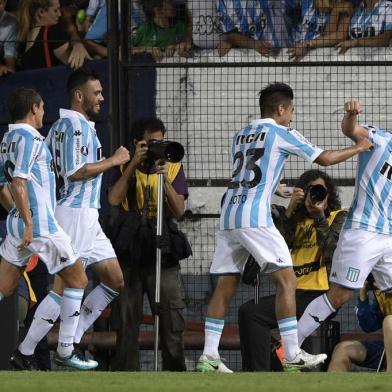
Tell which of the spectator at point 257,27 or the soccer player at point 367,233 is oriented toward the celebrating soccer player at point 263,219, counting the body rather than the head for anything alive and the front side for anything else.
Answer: the spectator

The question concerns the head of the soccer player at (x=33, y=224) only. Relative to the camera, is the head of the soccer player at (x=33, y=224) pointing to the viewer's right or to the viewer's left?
to the viewer's right

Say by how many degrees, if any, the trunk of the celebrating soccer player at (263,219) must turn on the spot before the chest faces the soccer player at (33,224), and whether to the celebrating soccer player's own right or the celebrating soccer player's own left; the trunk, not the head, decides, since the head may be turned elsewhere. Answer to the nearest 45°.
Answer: approximately 135° to the celebrating soccer player's own left

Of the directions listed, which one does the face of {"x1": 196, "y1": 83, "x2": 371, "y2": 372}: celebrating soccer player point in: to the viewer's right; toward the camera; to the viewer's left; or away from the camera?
to the viewer's right

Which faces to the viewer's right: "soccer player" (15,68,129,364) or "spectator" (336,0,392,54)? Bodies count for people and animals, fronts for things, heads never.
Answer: the soccer player

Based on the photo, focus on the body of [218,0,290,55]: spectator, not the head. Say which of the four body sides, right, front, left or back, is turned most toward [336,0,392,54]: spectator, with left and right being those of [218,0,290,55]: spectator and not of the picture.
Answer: left

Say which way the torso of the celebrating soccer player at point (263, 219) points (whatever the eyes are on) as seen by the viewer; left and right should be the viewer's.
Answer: facing away from the viewer and to the right of the viewer

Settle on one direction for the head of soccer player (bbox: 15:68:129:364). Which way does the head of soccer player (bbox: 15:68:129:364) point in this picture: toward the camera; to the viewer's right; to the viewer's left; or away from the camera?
to the viewer's right

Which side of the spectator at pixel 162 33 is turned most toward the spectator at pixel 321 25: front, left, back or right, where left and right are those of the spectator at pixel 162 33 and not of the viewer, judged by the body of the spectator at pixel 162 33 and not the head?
left

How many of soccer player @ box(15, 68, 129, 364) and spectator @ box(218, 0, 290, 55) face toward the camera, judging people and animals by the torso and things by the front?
1

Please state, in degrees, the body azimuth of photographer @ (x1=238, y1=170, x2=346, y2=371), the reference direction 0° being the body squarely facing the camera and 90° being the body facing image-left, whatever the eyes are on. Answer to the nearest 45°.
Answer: approximately 0°

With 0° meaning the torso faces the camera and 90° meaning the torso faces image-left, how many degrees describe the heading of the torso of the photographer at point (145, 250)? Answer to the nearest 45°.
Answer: approximately 0°

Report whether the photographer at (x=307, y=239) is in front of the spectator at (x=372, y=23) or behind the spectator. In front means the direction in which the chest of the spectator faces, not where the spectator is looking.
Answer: in front

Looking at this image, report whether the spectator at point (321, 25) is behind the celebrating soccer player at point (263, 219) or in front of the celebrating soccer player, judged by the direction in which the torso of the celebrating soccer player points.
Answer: in front

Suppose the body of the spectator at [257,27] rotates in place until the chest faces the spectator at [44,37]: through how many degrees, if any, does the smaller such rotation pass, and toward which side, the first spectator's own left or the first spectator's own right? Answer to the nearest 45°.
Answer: approximately 90° to the first spectator's own right

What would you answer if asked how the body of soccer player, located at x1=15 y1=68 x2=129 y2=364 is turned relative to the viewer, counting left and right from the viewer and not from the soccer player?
facing to the right of the viewer
